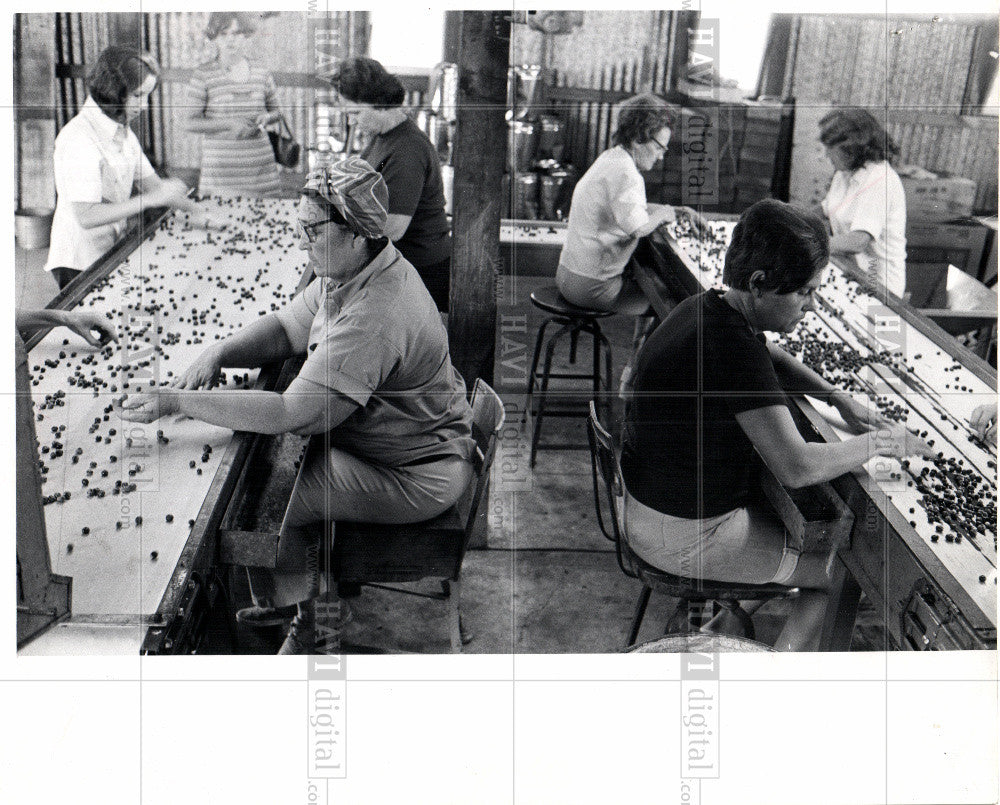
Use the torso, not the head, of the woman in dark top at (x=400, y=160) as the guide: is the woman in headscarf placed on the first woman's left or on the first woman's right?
on the first woman's left

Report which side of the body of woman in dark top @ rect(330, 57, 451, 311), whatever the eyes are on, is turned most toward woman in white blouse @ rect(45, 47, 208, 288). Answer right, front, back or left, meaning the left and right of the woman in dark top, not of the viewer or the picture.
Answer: front

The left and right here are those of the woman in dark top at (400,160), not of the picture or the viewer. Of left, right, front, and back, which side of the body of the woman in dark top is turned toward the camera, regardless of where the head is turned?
left

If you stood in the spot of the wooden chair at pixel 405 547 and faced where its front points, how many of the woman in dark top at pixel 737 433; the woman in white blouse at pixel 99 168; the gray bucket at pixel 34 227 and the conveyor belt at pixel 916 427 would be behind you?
2

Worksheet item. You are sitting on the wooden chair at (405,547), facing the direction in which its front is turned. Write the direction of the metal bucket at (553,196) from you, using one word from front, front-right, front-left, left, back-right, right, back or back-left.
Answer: right

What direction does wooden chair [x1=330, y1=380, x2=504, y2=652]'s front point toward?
to the viewer's left

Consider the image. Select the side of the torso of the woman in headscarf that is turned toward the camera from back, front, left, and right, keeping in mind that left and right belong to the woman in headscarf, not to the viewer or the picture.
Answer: left

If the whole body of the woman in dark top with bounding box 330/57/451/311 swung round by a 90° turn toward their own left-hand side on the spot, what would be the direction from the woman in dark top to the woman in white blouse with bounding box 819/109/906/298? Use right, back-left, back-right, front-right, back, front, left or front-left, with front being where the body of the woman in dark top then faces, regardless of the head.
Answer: left

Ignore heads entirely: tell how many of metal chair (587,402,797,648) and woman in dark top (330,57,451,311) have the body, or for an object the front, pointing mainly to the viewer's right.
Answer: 1

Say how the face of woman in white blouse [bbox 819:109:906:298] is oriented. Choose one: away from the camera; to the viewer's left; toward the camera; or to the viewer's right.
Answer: to the viewer's left

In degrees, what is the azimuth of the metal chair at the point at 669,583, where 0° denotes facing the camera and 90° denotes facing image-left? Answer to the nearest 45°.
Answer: approximately 270°

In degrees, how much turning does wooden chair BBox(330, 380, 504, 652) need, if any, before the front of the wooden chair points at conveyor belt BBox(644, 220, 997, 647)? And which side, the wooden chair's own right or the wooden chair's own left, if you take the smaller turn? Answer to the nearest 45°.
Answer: approximately 180°

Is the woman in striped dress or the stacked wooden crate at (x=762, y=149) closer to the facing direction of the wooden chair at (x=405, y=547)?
the woman in striped dress

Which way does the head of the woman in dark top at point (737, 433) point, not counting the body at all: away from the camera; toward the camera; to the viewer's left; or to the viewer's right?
to the viewer's right

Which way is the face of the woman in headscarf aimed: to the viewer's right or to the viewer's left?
to the viewer's left

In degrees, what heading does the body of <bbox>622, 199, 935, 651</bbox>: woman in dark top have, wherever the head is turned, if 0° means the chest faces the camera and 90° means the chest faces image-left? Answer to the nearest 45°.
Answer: approximately 270°
